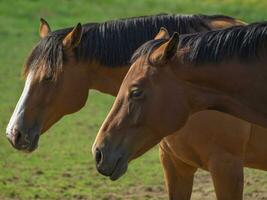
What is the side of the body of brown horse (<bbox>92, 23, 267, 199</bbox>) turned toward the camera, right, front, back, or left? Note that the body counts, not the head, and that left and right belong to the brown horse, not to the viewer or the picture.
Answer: left

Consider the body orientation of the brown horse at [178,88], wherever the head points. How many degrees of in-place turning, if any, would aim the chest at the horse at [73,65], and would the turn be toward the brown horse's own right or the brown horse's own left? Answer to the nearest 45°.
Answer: approximately 45° to the brown horse's own right
